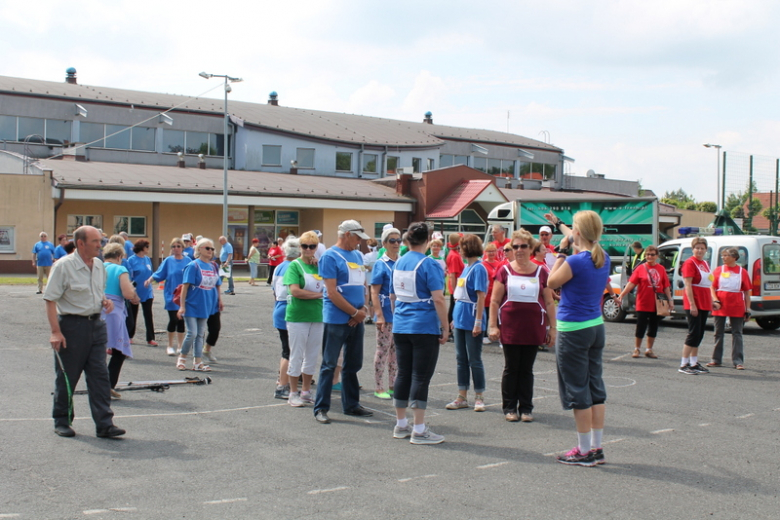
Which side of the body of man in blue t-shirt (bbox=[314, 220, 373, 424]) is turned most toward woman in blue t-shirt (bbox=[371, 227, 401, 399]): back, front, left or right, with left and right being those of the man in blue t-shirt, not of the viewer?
left

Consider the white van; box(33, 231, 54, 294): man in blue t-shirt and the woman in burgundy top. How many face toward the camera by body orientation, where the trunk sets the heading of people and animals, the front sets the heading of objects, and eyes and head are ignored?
2

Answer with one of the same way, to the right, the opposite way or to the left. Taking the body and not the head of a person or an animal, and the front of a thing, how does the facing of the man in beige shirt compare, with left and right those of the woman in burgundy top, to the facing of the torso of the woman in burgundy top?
to the left

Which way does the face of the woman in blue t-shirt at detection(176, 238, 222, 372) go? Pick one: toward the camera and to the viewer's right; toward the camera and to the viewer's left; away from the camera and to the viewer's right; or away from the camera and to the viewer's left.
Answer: toward the camera and to the viewer's right

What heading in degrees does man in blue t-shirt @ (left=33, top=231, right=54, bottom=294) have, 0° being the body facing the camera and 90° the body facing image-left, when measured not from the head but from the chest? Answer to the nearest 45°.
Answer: approximately 0°

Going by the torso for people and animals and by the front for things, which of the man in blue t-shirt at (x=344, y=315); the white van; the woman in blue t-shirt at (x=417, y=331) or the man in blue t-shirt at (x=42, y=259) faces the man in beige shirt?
the man in blue t-shirt at (x=42, y=259)

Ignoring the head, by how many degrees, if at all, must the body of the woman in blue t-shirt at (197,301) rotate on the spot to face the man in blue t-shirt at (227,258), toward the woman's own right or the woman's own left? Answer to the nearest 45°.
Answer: approximately 135° to the woman's own left
